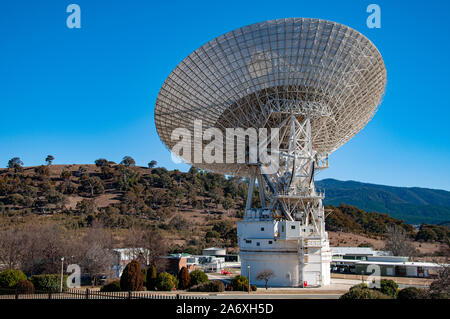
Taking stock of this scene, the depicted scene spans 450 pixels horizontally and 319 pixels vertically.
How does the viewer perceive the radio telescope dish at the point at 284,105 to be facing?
facing away from the viewer and to the left of the viewer

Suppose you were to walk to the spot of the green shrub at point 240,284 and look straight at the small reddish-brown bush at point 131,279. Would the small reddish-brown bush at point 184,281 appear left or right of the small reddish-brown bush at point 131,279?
right
